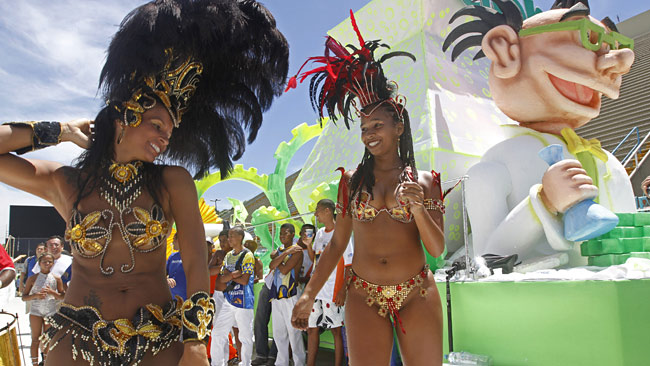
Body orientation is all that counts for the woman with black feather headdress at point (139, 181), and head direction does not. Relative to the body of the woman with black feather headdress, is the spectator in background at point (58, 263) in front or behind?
behind

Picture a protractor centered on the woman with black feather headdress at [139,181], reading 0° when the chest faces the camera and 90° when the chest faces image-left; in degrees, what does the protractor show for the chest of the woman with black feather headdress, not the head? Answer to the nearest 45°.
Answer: approximately 0°

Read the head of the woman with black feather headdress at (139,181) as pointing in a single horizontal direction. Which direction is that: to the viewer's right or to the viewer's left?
to the viewer's right

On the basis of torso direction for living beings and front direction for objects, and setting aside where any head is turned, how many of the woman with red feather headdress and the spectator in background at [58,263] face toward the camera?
2

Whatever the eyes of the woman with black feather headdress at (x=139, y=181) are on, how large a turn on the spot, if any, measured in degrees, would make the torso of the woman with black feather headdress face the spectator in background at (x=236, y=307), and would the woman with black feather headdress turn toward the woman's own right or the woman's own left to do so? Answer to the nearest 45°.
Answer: approximately 180°

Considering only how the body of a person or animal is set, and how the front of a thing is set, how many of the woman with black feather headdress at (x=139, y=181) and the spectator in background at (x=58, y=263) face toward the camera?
2
